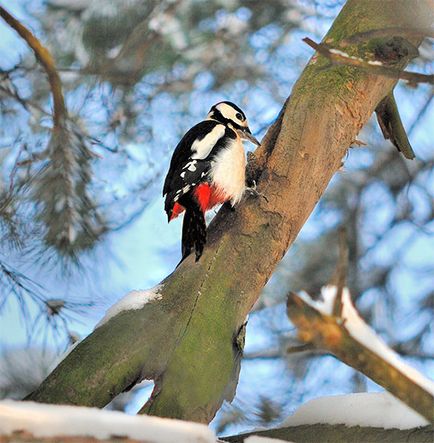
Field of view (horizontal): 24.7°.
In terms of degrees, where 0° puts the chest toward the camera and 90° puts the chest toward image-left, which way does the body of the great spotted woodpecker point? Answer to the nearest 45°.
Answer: approximately 270°

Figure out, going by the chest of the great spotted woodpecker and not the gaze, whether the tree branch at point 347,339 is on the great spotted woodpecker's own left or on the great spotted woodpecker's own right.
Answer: on the great spotted woodpecker's own right
